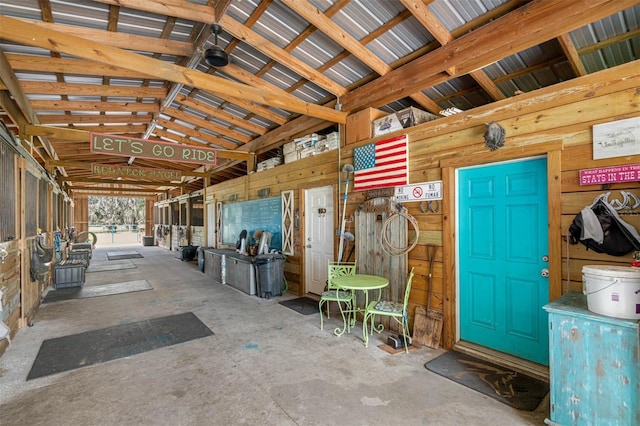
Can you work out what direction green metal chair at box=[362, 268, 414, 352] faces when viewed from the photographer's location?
facing to the left of the viewer

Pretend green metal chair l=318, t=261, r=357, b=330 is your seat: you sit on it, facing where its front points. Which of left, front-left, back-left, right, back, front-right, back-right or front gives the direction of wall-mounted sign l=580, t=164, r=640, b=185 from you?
front-left

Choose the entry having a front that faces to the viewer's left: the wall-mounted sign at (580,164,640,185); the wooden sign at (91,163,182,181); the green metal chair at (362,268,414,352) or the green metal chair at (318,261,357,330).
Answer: the green metal chair at (362,268,414,352)

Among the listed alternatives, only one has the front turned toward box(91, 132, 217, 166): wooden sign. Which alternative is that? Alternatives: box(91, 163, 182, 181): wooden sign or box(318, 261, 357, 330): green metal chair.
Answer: box(91, 163, 182, 181): wooden sign

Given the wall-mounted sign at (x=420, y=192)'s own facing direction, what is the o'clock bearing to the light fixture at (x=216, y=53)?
The light fixture is roughly at 1 o'clock from the wall-mounted sign.

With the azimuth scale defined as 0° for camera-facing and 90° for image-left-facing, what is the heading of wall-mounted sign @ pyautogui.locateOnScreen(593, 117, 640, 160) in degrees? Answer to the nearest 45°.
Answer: approximately 45°

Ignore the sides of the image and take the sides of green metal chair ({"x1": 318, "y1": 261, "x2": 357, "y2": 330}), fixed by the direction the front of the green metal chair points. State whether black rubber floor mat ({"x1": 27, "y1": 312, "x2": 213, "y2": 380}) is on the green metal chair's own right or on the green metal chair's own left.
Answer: on the green metal chair's own right

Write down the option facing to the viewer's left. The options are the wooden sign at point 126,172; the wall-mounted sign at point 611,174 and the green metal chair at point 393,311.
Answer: the green metal chair

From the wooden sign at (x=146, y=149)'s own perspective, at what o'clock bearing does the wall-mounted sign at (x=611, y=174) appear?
The wall-mounted sign is roughly at 11 o'clock from the wooden sign.

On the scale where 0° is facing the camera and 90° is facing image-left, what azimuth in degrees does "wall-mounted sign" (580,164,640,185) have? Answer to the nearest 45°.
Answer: approximately 0°

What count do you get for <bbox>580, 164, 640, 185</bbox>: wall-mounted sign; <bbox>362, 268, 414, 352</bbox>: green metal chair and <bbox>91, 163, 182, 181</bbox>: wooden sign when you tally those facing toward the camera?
2

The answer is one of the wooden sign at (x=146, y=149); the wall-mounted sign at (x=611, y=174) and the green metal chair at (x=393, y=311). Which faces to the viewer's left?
the green metal chair
